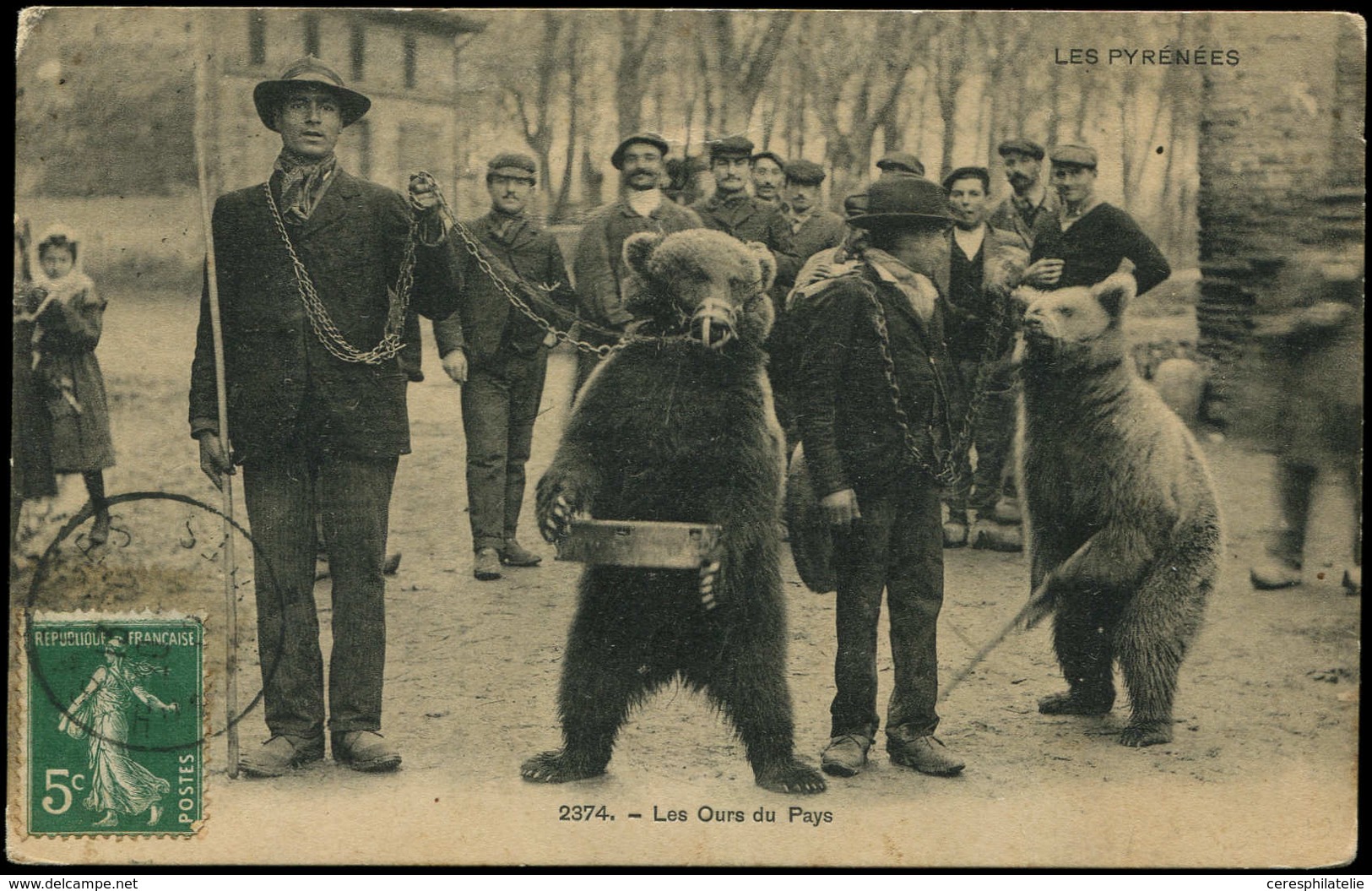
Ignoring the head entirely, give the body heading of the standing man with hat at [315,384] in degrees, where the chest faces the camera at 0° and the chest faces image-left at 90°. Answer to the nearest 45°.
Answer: approximately 0°

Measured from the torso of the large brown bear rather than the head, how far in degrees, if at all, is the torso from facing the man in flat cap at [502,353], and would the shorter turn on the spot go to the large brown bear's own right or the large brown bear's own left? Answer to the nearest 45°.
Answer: approximately 135° to the large brown bear's own right

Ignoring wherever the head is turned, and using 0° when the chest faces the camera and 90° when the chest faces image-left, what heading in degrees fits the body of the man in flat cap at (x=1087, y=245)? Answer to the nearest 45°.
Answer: approximately 45°

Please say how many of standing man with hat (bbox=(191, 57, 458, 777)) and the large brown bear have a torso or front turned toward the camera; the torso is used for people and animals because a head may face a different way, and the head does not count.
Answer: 2
